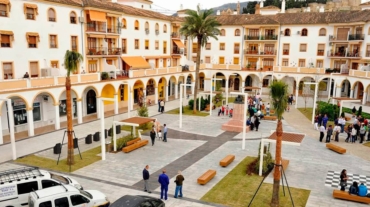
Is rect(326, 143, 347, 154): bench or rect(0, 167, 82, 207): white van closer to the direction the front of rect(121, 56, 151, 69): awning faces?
the bench

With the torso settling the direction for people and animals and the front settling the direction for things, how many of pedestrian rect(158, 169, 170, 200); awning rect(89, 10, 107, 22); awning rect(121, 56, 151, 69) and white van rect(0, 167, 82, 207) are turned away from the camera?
1

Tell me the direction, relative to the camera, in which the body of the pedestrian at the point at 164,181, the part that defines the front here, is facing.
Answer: away from the camera

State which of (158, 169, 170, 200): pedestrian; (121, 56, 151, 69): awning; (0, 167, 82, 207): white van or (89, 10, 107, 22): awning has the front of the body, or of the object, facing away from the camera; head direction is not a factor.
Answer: the pedestrian

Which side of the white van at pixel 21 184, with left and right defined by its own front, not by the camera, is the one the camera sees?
right

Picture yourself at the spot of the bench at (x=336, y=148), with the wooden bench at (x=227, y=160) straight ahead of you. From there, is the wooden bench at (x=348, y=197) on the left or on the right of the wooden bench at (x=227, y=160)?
left

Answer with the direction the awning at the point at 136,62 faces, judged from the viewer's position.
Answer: facing the viewer and to the right of the viewer

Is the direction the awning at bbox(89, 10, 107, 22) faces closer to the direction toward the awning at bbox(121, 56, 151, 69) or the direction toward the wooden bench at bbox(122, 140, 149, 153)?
the wooden bench

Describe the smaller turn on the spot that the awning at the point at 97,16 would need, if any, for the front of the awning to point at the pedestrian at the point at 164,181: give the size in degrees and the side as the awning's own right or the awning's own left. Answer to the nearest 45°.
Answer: approximately 45° to the awning's own right
